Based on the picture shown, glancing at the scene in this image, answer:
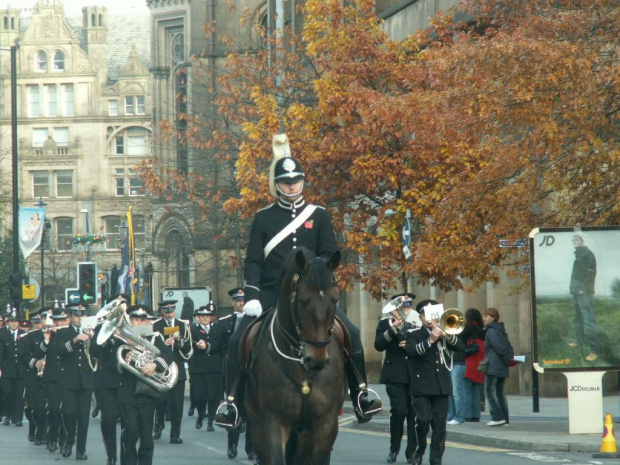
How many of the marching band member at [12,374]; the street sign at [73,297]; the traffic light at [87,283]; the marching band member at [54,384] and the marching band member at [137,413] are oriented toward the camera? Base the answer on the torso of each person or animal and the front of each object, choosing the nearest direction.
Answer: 5

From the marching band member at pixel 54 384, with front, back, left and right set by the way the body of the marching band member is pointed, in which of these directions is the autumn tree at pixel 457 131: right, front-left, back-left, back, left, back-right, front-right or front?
left

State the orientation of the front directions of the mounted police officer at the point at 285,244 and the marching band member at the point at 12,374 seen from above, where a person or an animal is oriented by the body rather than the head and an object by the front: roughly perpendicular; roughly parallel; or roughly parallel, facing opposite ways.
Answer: roughly parallel

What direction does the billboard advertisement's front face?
toward the camera

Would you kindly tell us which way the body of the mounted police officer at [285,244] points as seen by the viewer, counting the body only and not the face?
toward the camera

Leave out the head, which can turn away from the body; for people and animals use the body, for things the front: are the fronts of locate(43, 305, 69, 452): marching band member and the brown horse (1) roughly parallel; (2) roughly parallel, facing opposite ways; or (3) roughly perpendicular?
roughly parallel

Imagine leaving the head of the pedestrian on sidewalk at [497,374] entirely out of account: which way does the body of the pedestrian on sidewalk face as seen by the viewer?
to the viewer's left

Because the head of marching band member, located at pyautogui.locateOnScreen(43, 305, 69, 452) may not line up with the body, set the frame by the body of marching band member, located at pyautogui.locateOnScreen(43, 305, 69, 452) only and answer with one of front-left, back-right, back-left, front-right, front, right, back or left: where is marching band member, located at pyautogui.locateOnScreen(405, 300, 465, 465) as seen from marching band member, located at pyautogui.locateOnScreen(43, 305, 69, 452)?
front-left

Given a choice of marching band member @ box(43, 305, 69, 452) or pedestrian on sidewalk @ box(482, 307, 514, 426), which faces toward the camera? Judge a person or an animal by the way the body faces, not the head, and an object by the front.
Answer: the marching band member

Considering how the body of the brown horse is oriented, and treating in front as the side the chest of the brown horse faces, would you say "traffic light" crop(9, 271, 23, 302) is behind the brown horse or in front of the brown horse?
behind

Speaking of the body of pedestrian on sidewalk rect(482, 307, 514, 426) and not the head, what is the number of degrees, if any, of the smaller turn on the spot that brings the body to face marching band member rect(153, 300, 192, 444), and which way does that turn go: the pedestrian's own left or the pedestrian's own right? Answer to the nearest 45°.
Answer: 0° — they already face them

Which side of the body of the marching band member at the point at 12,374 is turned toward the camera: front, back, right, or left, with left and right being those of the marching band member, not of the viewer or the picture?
front

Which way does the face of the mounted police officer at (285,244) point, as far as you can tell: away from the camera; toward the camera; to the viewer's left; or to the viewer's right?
toward the camera

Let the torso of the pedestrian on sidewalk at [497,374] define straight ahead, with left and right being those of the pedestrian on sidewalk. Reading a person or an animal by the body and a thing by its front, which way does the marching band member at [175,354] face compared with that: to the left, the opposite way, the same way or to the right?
to the left
